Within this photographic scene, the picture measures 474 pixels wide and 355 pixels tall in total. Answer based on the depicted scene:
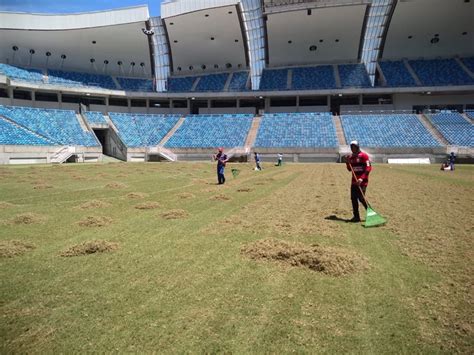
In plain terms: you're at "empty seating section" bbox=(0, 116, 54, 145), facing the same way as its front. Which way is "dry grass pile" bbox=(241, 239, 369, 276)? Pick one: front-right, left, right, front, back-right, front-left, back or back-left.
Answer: front-right

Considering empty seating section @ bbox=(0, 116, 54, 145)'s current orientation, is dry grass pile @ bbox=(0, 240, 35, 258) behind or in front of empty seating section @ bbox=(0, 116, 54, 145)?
in front

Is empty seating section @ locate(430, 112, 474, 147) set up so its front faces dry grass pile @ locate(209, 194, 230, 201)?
yes

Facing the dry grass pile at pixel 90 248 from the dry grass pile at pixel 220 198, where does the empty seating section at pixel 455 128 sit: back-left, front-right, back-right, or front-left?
back-left

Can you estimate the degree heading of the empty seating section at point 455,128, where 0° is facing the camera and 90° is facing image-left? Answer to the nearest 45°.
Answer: approximately 0°

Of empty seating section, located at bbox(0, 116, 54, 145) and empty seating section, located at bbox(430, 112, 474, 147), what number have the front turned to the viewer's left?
0

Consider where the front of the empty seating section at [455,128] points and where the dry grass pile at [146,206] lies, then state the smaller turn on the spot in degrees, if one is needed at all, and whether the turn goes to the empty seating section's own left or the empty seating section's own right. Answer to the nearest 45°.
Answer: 0° — it already faces it

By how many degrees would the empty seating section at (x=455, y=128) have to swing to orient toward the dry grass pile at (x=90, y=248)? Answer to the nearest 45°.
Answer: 0° — it already faces it

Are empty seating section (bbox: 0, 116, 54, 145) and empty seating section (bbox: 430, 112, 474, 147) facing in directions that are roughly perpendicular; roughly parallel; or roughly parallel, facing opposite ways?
roughly perpendicular

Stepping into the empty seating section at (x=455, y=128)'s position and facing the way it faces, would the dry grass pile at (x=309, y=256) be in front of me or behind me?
in front

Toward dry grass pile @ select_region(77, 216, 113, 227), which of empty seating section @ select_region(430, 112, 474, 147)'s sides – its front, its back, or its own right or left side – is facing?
front

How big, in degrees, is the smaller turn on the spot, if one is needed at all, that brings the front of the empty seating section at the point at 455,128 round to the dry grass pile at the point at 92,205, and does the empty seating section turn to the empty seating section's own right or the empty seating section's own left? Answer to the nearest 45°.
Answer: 0° — it already faces it

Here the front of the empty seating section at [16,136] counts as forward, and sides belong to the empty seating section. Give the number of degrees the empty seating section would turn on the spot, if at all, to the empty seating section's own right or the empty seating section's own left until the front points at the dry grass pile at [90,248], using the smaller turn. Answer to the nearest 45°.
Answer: approximately 45° to the empty seating section's own right

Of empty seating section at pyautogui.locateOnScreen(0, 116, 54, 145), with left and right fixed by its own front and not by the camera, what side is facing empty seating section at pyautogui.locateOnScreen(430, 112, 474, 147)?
front

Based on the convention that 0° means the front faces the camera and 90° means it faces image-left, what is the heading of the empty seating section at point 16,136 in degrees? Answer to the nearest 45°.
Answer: approximately 315°
